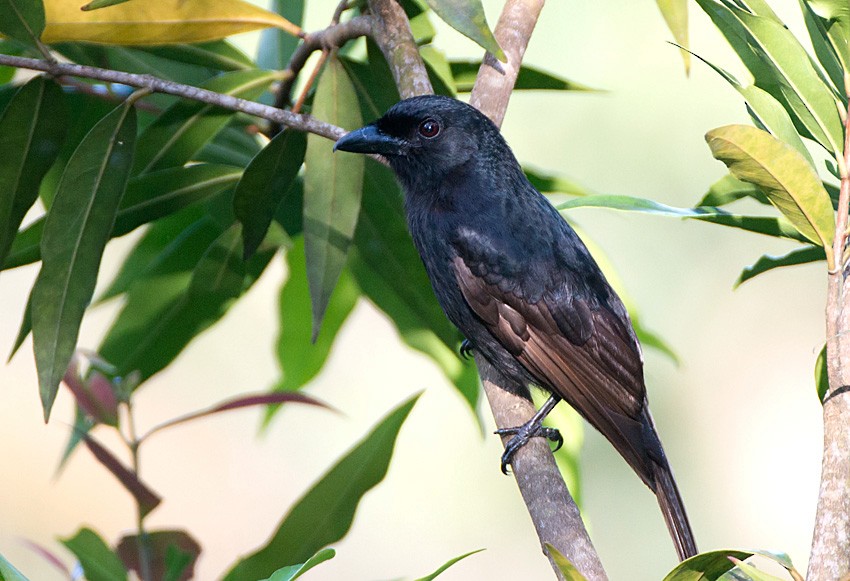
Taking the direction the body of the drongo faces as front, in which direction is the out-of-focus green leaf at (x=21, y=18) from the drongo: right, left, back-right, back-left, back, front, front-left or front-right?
front-left

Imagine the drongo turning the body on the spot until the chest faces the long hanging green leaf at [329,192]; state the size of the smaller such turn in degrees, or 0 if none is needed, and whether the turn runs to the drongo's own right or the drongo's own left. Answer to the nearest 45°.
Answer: approximately 45° to the drongo's own left

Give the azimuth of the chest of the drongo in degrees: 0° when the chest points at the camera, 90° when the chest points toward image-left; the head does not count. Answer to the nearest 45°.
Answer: approximately 90°

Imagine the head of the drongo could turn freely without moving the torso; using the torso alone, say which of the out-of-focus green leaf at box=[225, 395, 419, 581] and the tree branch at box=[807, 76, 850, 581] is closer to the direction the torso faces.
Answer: the out-of-focus green leaf

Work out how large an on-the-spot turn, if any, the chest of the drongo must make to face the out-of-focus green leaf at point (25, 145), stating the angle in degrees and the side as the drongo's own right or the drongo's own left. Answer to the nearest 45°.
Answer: approximately 45° to the drongo's own left

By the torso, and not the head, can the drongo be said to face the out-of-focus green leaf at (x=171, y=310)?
yes
